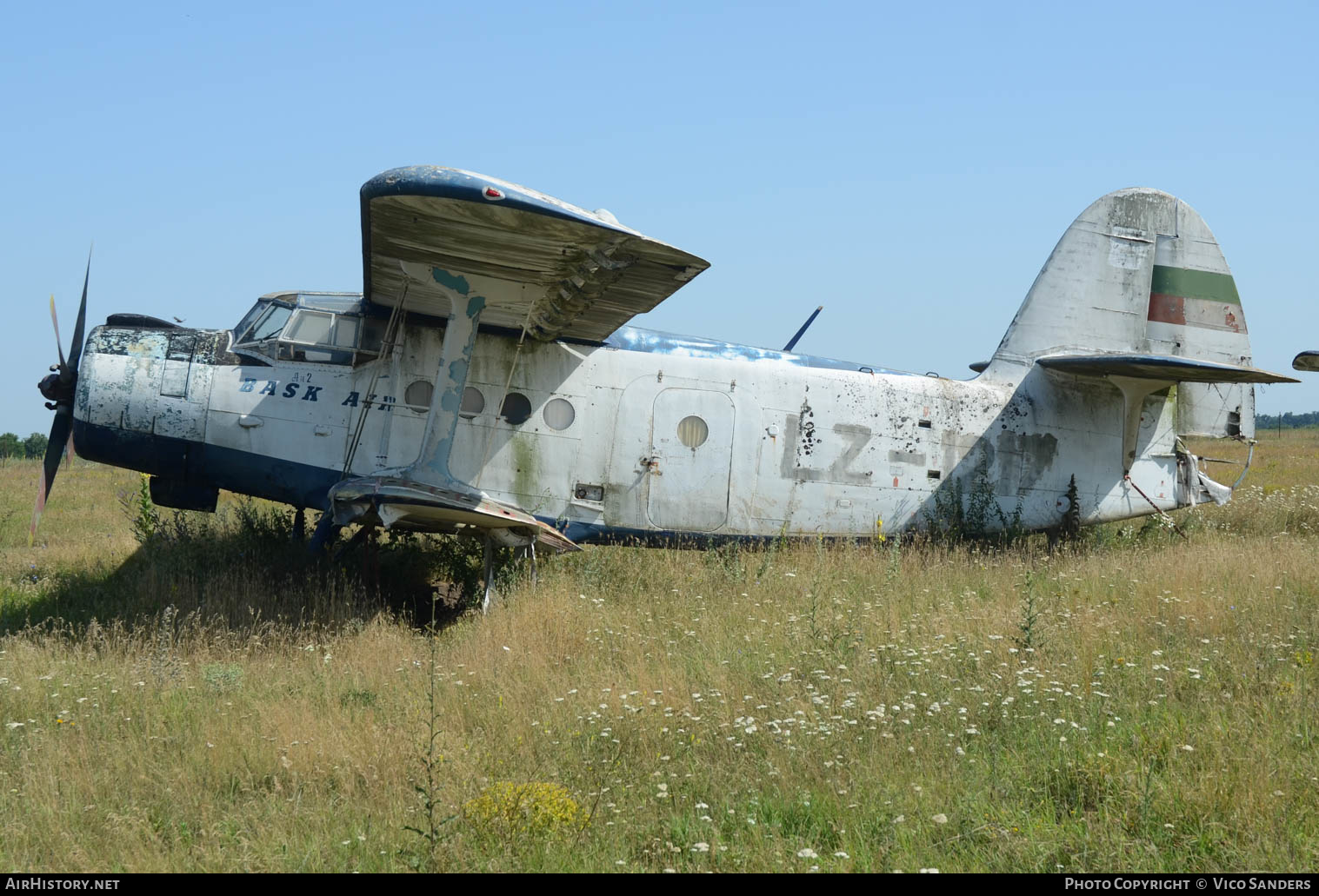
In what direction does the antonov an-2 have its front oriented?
to the viewer's left
